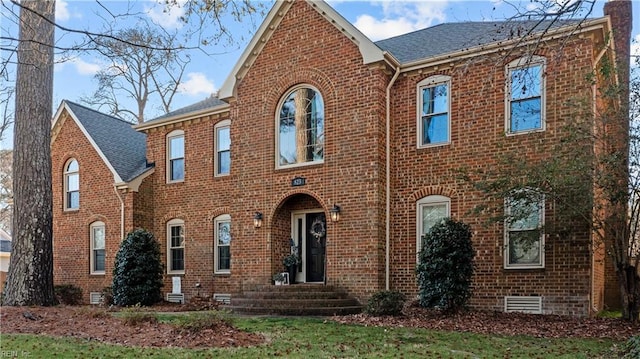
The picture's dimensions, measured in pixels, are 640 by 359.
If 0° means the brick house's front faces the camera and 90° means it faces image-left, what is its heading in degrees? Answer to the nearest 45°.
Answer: approximately 45°

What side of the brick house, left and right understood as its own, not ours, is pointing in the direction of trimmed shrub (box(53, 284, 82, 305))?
right
